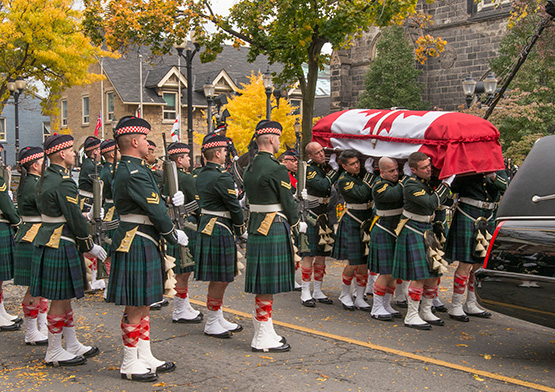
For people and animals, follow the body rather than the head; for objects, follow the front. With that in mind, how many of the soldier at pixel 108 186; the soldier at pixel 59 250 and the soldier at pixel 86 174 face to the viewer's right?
3

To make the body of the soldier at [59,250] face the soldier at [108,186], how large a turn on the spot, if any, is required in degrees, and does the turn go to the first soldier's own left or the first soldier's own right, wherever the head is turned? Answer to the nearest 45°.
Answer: approximately 90° to the first soldier's own left

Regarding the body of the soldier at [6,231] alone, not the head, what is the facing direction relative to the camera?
to the viewer's right

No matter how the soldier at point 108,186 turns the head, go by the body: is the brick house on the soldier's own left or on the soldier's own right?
on the soldier's own left

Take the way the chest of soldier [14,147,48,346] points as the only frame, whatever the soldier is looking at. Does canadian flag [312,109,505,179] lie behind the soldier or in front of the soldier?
in front

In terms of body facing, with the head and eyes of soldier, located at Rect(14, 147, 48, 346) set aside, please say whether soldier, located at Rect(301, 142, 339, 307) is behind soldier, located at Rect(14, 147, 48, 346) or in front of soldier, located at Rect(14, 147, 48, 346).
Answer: in front

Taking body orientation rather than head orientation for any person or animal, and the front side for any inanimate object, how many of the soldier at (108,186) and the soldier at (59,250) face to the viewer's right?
2

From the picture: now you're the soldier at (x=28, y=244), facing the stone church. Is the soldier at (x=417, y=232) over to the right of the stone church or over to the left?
right

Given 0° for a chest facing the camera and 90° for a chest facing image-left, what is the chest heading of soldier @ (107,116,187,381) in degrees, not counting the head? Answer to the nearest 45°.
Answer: approximately 270°

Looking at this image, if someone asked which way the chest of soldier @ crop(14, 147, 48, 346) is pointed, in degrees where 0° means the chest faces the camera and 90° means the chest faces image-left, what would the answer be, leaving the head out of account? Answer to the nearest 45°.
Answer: approximately 270°

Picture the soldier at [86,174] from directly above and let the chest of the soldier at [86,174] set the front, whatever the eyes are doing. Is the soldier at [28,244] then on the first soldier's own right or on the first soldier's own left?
on the first soldier's own right

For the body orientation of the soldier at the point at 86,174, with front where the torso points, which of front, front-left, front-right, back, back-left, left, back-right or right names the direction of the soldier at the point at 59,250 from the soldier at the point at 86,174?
right

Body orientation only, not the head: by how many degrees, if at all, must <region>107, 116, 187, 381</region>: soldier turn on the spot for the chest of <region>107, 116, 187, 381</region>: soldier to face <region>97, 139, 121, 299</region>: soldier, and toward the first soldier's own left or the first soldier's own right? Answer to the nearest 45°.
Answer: approximately 90° to the first soldier's own left

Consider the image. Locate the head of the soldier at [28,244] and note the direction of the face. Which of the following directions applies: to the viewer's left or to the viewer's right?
to the viewer's right

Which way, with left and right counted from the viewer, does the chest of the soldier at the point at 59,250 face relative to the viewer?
facing to the right of the viewer

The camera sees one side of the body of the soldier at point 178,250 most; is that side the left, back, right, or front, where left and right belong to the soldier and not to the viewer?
right
